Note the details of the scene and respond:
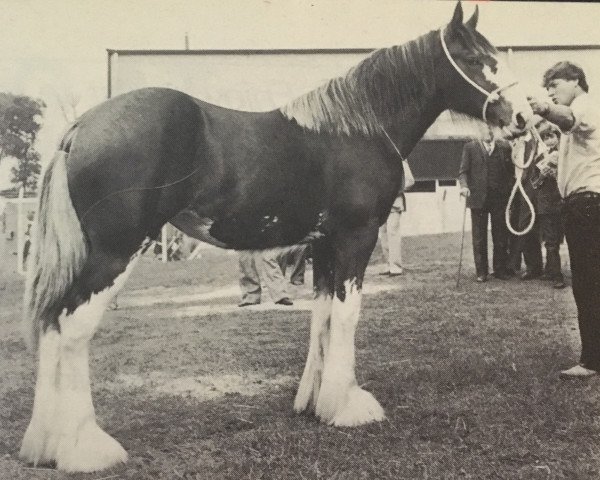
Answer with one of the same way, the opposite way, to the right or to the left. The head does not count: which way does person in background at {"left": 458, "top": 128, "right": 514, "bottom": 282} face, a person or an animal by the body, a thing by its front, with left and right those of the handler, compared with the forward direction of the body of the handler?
to the left

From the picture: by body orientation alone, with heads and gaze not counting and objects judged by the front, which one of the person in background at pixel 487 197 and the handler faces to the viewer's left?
the handler

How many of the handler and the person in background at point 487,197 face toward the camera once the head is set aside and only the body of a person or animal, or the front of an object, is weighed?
1

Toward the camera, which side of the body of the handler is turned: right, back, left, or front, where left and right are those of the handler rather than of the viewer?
left

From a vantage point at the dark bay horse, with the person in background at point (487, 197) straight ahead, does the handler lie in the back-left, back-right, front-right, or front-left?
front-right

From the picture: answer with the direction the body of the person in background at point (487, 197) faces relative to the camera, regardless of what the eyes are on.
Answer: toward the camera

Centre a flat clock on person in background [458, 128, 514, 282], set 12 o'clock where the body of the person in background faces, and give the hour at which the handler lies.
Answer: The handler is roughly at 11 o'clock from the person in background.

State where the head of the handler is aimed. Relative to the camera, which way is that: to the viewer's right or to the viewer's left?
to the viewer's left

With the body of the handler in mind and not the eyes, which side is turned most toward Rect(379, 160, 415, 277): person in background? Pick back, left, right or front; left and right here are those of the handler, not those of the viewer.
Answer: right
